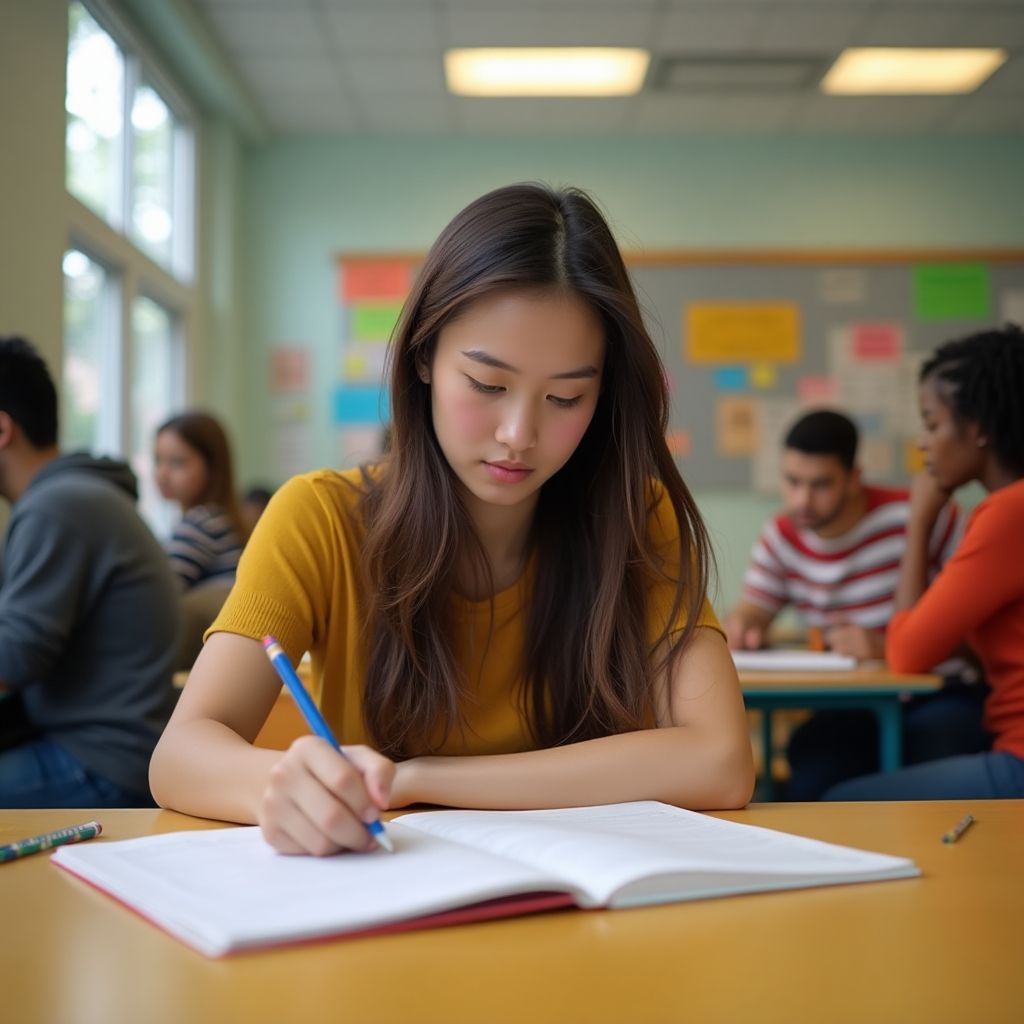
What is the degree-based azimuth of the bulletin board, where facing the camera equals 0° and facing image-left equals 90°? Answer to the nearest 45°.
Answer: approximately 0°

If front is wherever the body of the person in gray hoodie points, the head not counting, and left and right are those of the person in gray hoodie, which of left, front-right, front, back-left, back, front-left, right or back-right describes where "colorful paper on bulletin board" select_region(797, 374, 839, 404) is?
back-right

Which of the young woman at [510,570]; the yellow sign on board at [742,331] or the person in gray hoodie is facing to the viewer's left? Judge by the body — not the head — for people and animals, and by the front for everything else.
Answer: the person in gray hoodie

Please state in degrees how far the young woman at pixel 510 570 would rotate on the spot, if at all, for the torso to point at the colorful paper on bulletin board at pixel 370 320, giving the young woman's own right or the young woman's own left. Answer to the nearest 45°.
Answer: approximately 180°

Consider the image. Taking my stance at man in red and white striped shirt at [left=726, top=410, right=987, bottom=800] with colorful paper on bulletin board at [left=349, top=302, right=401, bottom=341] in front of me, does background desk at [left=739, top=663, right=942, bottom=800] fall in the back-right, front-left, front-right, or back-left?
back-left

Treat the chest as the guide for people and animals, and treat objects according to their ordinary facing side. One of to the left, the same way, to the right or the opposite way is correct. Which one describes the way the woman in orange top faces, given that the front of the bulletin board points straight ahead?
to the right

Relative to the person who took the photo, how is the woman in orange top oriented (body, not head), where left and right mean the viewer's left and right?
facing to the left of the viewer

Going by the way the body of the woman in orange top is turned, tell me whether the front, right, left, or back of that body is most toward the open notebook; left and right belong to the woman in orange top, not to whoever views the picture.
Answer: left

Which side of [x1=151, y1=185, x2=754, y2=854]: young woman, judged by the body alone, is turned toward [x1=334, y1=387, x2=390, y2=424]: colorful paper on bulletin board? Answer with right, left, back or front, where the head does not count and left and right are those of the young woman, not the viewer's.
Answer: back

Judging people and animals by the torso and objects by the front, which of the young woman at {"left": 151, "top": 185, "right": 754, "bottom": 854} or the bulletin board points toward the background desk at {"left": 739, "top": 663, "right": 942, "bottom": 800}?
the bulletin board

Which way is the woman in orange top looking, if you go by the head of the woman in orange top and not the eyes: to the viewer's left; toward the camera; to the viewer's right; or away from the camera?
to the viewer's left

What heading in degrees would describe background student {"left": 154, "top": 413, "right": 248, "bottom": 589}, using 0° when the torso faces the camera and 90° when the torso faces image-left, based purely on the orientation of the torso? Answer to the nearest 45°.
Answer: approximately 45°

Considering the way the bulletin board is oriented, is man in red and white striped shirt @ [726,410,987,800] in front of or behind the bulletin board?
in front

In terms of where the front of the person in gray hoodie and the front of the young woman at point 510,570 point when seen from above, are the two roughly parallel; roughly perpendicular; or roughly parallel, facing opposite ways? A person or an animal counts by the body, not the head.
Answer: roughly perpendicular

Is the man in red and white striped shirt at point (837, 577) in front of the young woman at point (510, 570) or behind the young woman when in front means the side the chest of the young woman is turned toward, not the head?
behind
